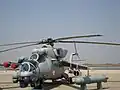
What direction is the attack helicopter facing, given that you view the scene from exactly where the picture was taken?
facing the viewer and to the left of the viewer
